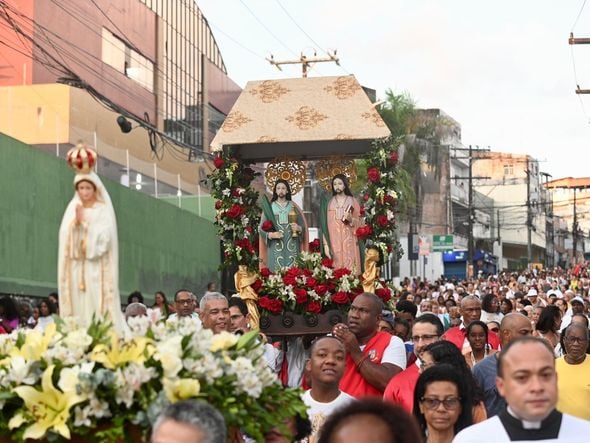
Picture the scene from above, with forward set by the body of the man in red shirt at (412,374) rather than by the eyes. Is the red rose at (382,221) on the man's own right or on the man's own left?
on the man's own right

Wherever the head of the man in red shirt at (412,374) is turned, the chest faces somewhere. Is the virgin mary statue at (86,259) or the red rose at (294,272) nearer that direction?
the virgin mary statue

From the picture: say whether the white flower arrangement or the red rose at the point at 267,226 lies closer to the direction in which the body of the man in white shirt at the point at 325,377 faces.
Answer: the white flower arrangement

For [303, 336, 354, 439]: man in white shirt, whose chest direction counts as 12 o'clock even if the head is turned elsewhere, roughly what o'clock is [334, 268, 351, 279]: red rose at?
The red rose is roughly at 6 o'clock from the man in white shirt.

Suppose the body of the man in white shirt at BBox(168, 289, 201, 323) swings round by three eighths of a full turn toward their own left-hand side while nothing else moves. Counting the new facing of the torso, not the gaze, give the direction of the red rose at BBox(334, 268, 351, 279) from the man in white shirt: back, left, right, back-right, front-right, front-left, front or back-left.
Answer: front

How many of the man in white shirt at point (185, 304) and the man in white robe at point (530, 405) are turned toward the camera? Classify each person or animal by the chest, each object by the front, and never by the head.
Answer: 2
